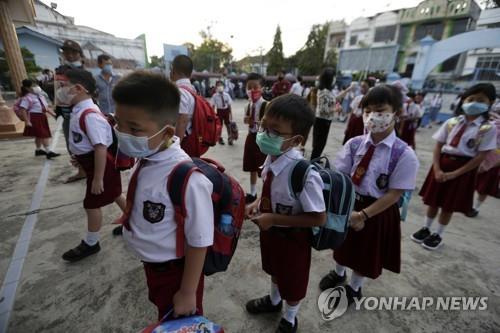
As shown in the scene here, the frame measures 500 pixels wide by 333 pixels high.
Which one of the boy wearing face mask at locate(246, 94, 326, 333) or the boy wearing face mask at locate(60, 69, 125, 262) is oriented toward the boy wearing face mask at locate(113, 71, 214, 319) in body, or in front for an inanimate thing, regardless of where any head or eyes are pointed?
the boy wearing face mask at locate(246, 94, 326, 333)

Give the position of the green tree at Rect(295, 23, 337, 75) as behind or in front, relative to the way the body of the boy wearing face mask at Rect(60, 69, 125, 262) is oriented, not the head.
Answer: behind

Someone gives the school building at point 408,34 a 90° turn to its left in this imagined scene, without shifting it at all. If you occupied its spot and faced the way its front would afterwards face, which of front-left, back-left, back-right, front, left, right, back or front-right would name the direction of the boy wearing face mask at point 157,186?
front-right

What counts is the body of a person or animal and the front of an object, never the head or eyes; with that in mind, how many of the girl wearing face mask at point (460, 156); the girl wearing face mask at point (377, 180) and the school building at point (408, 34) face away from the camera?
0

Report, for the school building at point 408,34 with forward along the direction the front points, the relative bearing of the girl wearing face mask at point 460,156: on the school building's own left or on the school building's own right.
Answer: on the school building's own left

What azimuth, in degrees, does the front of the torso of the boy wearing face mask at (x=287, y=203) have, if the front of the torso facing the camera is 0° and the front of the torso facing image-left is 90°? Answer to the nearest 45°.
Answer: approximately 45°

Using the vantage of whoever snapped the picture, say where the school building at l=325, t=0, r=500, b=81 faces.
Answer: facing the viewer and to the left of the viewer

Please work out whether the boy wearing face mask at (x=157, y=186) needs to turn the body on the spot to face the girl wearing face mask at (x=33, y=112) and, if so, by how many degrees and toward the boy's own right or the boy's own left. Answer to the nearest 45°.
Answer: approximately 90° to the boy's own right

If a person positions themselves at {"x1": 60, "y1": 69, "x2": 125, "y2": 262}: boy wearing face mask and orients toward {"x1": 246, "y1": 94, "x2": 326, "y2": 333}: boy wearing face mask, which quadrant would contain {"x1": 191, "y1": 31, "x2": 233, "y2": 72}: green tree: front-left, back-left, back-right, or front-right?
back-left

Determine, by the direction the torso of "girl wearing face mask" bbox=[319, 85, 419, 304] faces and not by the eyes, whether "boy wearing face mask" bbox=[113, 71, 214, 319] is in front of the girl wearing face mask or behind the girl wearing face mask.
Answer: in front

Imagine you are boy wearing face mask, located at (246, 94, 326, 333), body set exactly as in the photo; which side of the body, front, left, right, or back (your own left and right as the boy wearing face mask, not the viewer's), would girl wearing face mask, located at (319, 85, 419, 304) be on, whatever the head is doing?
back

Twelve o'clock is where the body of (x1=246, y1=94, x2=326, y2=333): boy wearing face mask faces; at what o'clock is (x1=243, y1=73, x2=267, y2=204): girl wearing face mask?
(x1=243, y1=73, x2=267, y2=204): girl wearing face mask is roughly at 4 o'clock from (x1=246, y1=94, x2=326, y2=333): boy wearing face mask.
